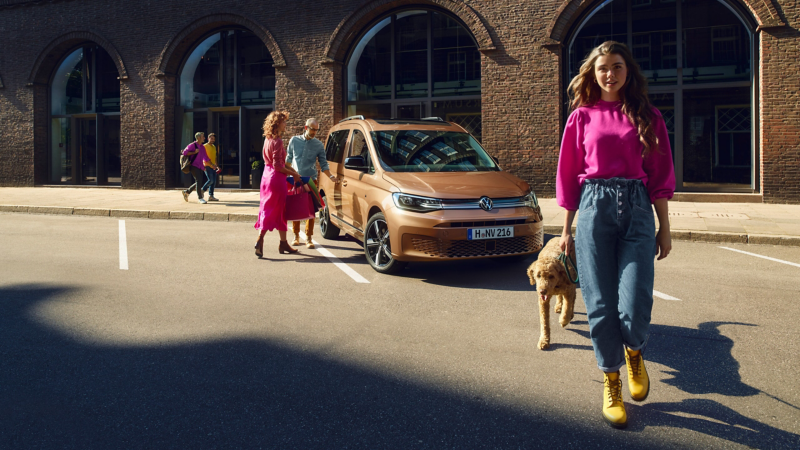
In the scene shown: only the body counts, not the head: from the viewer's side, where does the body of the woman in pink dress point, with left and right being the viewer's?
facing to the right of the viewer

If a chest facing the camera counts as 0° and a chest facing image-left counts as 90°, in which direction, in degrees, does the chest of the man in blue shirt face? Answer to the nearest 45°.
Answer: approximately 0°
